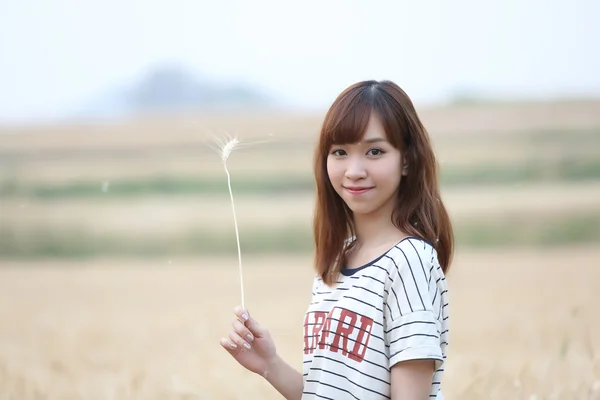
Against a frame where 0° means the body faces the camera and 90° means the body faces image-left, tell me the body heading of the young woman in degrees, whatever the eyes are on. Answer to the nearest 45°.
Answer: approximately 45°
